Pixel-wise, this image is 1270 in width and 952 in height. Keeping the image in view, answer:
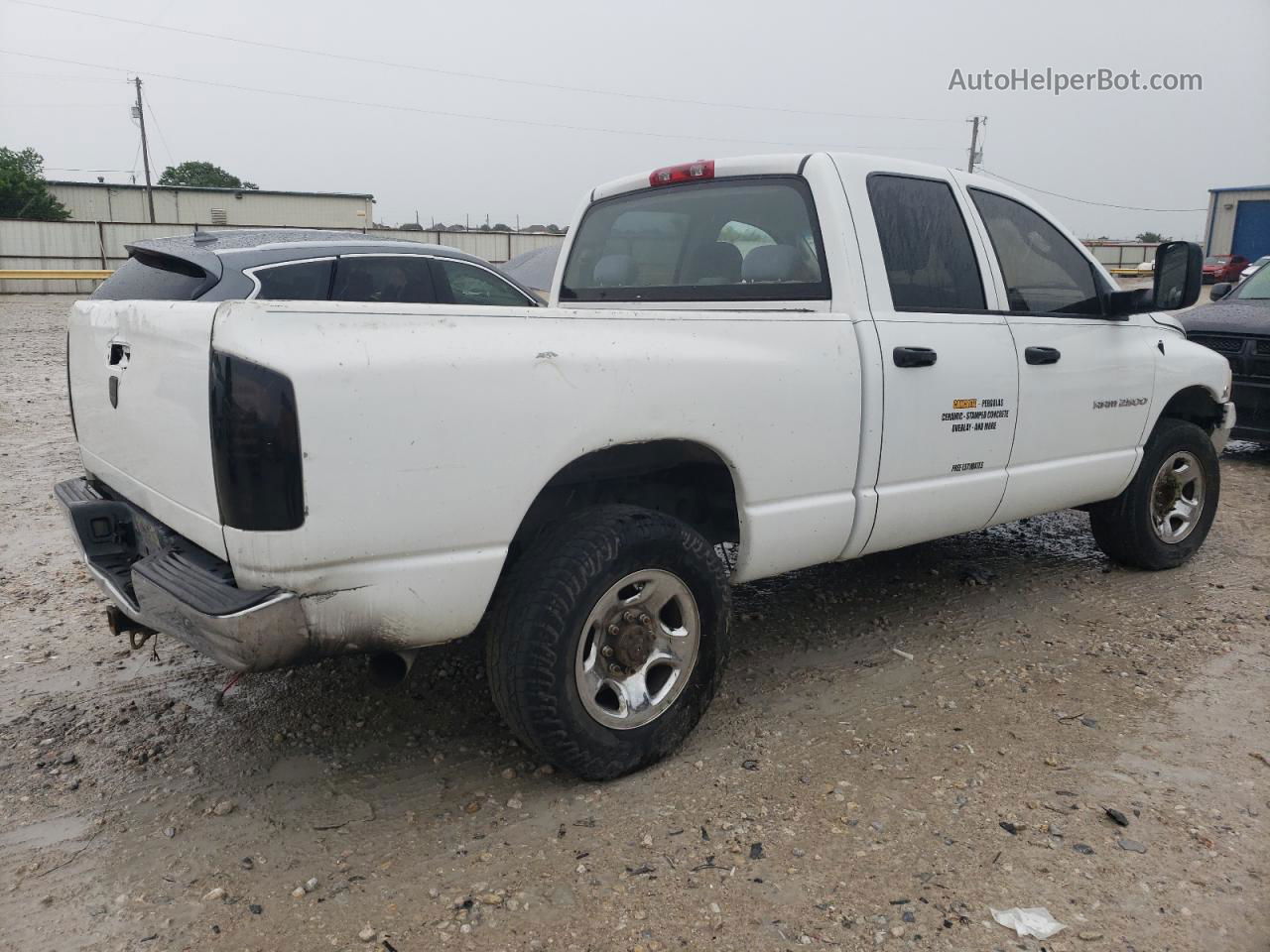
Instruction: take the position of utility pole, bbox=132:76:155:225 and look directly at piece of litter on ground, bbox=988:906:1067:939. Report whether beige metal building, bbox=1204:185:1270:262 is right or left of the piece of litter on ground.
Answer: left

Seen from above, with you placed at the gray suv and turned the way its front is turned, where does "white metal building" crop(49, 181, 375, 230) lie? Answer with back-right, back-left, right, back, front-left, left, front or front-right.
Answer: front-left

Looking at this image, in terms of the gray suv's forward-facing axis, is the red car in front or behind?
in front

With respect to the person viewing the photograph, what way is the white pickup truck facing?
facing away from the viewer and to the right of the viewer

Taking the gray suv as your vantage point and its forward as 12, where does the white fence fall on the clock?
The white fence is roughly at 10 o'clock from the gray suv.

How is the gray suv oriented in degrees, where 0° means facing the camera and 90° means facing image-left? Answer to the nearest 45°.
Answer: approximately 225°

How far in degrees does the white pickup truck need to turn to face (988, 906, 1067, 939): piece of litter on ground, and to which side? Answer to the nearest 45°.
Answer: approximately 90° to its right

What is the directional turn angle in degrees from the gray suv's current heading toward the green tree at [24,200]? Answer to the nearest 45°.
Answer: approximately 45° to its left

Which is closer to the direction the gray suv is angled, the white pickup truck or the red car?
the red car

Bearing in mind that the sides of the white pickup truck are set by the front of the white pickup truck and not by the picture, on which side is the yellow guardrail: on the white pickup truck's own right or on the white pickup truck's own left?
on the white pickup truck's own left

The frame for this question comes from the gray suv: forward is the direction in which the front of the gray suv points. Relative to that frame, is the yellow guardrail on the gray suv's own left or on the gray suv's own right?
on the gray suv's own left

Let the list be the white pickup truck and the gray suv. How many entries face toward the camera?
0

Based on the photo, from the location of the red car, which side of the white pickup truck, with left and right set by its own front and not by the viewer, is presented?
front

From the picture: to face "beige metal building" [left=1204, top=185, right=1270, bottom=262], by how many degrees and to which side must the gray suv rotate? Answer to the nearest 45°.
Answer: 0° — it already faces it

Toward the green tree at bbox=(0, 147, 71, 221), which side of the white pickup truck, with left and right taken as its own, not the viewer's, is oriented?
left
